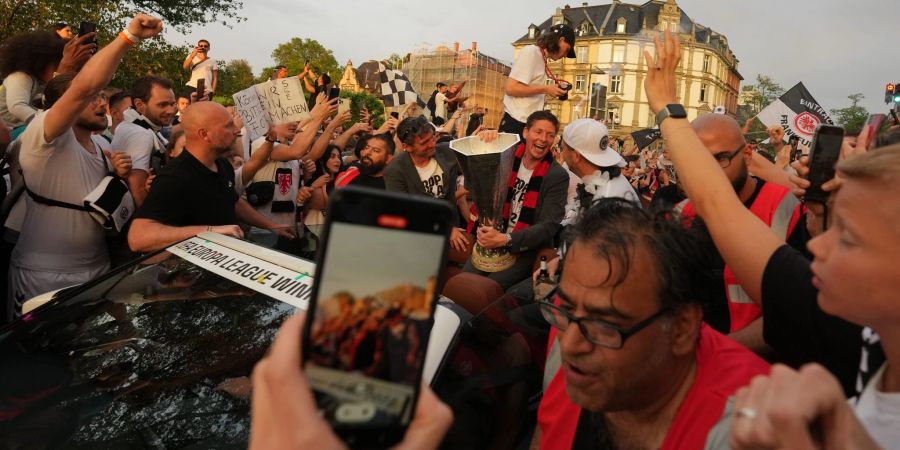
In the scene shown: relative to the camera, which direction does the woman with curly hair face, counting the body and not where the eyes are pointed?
to the viewer's right

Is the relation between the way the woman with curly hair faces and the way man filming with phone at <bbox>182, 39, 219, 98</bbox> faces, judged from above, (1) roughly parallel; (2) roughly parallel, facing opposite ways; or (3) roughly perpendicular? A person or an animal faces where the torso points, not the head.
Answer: roughly perpendicular

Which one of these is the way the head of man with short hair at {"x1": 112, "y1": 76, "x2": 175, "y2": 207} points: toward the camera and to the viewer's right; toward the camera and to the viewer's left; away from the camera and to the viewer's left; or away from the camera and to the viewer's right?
toward the camera and to the viewer's right

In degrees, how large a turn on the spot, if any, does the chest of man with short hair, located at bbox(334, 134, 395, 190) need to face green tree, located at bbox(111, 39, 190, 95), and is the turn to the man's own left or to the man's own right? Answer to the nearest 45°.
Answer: approximately 90° to the man's own right

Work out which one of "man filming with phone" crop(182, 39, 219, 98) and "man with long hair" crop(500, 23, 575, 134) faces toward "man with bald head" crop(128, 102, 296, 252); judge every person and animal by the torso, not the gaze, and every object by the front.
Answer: the man filming with phone

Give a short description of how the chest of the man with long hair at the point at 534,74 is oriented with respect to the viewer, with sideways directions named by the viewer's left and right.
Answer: facing to the right of the viewer

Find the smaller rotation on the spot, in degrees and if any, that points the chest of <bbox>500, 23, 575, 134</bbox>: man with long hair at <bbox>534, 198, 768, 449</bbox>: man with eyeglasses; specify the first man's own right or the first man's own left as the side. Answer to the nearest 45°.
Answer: approximately 90° to the first man's own right

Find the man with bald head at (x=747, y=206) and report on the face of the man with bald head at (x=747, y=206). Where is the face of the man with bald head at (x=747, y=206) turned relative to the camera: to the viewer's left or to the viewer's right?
to the viewer's left

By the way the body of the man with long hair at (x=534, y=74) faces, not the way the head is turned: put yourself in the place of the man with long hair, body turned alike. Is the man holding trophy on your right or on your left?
on your right

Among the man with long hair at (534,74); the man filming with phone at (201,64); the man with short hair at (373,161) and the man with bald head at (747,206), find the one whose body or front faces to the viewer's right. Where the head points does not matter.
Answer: the man with long hair at (534,74)
